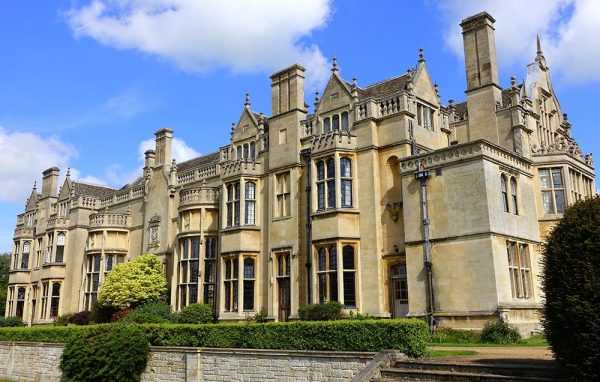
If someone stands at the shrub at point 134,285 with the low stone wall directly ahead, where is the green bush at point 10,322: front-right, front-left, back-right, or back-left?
back-right

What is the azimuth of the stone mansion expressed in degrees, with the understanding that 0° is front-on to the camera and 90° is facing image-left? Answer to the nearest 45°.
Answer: approximately 45°

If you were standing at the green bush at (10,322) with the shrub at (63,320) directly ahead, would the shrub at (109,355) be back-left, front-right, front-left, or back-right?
front-right

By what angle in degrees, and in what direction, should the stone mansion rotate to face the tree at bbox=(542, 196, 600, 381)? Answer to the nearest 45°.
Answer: approximately 45° to its left

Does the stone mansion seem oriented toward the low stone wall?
yes

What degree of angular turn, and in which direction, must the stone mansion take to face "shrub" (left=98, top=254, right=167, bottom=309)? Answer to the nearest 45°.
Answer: approximately 90° to its right

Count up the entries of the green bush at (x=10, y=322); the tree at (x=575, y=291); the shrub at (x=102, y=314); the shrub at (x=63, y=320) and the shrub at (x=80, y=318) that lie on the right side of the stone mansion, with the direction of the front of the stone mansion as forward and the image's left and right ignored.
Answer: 4

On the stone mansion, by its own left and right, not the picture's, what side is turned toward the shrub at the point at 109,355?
front

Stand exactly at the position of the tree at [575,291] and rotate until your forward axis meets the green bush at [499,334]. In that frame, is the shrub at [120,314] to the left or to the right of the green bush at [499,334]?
left

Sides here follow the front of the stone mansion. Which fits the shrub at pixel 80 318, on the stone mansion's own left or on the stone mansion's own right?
on the stone mansion's own right
